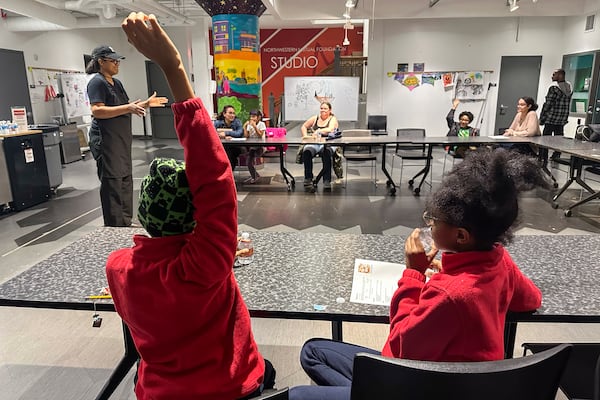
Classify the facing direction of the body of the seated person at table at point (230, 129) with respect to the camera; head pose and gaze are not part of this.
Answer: toward the camera

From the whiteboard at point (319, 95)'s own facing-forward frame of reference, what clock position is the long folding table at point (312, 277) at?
The long folding table is roughly at 12 o'clock from the whiteboard.

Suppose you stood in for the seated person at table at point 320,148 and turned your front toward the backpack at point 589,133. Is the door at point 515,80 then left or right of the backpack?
left

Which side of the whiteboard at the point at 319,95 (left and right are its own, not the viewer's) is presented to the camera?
front

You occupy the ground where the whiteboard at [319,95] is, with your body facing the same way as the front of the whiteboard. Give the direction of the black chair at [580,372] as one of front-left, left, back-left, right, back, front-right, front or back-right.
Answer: front

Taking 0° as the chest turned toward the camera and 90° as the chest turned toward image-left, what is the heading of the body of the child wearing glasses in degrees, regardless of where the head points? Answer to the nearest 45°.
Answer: approximately 135°

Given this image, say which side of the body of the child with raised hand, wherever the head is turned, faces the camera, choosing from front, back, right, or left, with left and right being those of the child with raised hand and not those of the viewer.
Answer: back

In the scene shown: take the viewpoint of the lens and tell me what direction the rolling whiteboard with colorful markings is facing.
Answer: facing the viewer and to the right of the viewer

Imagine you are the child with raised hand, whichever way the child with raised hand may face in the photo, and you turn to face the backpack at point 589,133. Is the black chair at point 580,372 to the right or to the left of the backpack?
right

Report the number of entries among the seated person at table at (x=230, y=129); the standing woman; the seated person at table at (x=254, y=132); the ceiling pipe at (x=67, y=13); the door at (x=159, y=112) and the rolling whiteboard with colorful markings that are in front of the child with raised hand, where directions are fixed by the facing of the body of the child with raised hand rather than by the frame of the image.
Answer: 6

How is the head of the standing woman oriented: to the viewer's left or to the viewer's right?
to the viewer's right

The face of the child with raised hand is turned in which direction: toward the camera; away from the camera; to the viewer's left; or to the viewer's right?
away from the camera

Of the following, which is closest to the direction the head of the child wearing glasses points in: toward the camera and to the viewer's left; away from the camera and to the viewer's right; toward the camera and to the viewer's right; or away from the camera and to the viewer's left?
away from the camera and to the viewer's left
